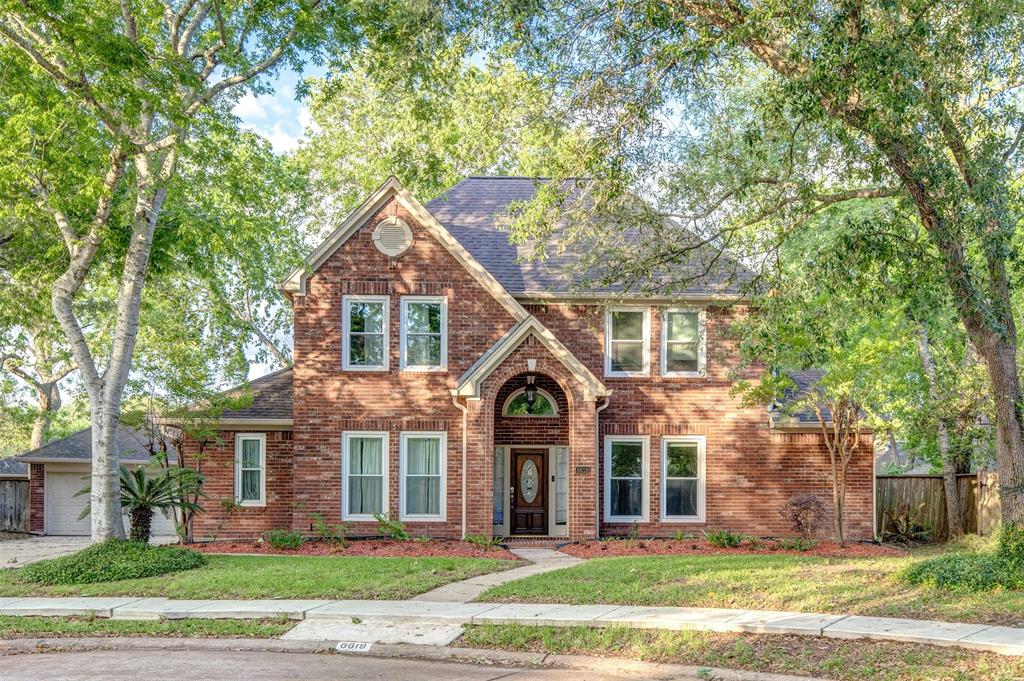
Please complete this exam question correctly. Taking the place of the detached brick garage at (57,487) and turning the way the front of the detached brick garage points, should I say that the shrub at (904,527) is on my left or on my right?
on my left

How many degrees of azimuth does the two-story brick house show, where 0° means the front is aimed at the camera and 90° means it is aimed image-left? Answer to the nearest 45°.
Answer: approximately 0°

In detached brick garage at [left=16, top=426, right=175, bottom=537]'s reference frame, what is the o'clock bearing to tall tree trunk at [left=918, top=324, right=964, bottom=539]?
The tall tree trunk is roughly at 10 o'clock from the detached brick garage.

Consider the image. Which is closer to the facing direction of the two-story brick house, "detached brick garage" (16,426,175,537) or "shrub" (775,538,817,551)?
the shrub

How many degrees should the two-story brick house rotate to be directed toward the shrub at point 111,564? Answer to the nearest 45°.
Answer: approximately 45° to its right

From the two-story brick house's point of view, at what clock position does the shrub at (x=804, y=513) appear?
The shrub is roughly at 9 o'clock from the two-story brick house.

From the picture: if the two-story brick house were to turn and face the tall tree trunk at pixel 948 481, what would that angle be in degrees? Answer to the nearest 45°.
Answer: approximately 90° to its left

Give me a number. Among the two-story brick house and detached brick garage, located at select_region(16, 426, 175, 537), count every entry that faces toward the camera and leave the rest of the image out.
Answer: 2
